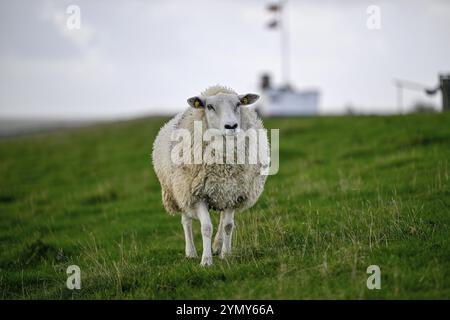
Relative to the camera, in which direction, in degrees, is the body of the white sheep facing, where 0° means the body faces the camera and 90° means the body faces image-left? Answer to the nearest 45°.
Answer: approximately 0°
